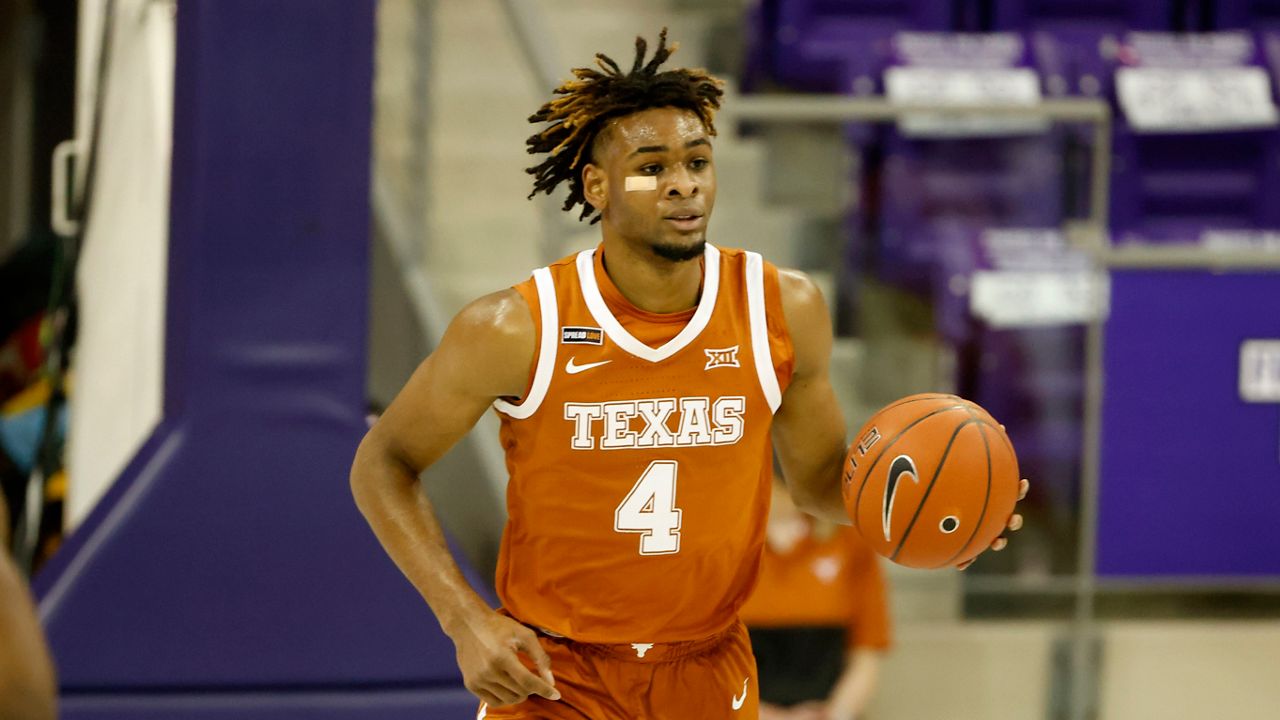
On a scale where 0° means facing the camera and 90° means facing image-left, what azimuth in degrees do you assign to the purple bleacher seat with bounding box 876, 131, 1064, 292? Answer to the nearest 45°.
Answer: approximately 0°

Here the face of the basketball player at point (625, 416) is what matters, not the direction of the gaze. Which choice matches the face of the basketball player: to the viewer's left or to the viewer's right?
to the viewer's right

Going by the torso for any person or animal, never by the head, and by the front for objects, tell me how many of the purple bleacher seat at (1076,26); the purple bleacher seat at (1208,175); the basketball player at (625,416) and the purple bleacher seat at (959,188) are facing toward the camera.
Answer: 4

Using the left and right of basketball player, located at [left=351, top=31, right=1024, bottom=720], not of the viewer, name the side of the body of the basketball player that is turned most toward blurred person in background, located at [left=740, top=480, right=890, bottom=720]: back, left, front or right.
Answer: back

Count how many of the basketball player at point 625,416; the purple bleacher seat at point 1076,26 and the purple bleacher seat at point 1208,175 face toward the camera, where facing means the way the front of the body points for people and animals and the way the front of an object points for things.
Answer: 3

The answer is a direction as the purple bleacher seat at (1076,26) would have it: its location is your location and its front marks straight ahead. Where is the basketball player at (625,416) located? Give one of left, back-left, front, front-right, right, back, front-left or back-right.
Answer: front

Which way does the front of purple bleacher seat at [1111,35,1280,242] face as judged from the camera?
facing the viewer

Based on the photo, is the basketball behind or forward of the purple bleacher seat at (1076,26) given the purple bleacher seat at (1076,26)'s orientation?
forward

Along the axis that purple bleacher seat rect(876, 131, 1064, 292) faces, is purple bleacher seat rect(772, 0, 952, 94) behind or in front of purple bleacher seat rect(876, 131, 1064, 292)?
behind

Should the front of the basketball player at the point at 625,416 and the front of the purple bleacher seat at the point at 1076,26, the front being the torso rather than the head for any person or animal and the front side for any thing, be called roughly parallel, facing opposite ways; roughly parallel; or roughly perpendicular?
roughly parallel

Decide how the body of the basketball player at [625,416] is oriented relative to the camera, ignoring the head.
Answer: toward the camera

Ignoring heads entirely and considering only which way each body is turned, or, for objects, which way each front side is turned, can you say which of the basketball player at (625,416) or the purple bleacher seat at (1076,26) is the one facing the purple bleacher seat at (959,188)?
the purple bleacher seat at (1076,26)

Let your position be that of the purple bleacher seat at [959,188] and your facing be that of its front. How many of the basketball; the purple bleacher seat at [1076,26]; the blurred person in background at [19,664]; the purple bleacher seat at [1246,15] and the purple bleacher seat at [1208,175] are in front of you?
2

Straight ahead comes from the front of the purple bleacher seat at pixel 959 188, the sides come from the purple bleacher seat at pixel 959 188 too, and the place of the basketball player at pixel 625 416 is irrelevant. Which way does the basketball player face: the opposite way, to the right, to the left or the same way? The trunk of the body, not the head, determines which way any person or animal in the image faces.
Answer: the same way

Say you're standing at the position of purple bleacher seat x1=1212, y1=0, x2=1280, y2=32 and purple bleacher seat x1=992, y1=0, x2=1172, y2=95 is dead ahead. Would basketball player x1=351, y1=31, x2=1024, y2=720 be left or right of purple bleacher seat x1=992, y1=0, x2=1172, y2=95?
left

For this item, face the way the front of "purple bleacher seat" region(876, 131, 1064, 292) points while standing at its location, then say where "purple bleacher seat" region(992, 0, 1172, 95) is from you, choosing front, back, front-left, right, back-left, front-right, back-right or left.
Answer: back

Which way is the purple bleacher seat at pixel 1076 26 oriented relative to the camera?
toward the camera

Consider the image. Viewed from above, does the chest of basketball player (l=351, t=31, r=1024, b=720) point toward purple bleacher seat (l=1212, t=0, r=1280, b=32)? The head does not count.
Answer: no

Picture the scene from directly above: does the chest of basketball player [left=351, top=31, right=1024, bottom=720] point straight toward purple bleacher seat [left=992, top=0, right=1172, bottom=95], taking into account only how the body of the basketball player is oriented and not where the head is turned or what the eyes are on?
no

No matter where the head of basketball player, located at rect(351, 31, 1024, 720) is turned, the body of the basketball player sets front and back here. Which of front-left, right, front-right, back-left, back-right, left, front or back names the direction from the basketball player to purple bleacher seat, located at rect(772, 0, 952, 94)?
back
